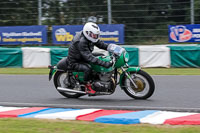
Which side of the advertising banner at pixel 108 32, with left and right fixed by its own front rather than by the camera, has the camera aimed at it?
front

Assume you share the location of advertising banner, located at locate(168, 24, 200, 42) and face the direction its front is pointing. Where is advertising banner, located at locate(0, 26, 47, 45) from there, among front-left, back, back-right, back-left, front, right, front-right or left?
right

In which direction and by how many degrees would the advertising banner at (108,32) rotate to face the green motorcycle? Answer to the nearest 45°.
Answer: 0° — it already faces it

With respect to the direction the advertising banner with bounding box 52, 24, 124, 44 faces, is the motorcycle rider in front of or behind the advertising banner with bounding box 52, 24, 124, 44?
in front

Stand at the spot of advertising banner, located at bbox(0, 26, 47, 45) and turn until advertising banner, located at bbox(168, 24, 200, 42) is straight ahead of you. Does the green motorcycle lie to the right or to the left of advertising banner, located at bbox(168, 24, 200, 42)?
right

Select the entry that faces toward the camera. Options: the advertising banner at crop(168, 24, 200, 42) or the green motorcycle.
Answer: the advertising banner

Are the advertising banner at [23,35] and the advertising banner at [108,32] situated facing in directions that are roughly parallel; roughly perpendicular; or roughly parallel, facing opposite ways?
roughly parallel

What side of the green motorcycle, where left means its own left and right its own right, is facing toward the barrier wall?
left

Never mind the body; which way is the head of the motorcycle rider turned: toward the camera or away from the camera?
toward the camera

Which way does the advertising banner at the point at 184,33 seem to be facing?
toward the camera

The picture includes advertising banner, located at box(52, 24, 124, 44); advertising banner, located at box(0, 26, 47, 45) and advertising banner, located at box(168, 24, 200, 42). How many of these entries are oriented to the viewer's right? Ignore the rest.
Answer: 0

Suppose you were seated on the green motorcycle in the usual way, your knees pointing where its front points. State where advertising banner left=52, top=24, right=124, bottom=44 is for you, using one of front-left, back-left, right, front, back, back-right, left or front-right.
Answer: left

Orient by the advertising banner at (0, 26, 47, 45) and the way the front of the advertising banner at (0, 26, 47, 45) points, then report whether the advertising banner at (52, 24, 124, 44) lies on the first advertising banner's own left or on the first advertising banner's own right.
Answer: on the first advertising banner's own left

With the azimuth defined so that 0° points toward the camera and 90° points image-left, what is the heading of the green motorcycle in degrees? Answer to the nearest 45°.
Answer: approximately 270°

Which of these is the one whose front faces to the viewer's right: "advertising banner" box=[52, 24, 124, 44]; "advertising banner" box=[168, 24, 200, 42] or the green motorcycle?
the green motorcycle

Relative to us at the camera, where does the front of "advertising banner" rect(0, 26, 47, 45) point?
facing the viewer

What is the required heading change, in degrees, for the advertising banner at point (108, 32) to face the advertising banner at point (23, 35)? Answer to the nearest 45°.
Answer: approximately 90° to its right

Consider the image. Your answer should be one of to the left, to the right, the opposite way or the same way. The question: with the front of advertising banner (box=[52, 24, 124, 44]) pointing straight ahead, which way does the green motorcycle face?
to the left
